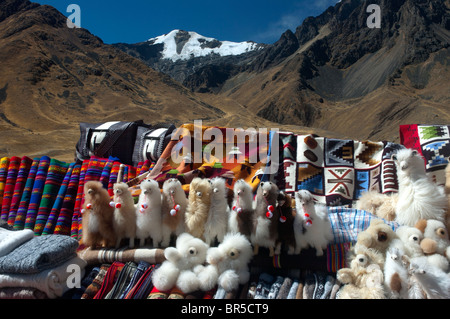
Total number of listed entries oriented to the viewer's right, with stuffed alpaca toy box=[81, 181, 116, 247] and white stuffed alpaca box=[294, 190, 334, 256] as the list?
0

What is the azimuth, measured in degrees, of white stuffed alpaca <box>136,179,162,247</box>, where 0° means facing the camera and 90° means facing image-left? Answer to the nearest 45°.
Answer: approximately 45°

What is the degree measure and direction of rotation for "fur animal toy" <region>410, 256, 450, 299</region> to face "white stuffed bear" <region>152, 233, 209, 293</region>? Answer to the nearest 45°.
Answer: approximately 45° to its right

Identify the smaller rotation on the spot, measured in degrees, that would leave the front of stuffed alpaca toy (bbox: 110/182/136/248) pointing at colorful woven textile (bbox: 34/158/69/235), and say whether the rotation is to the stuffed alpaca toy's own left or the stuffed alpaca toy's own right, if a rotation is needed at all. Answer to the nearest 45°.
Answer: approximately 90° to the stuffed alpaca toy's own right

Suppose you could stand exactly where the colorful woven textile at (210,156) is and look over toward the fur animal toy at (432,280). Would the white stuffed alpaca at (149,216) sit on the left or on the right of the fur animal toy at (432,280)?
right

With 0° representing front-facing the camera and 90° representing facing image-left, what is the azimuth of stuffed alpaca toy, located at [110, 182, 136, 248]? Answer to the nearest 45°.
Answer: approximately 45°

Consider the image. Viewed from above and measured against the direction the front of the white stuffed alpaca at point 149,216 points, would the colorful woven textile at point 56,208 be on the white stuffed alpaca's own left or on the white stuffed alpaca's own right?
on the white stuffed alpaca's own right

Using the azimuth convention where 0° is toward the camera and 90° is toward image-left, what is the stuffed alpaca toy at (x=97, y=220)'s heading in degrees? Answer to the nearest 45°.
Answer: approximately 45°

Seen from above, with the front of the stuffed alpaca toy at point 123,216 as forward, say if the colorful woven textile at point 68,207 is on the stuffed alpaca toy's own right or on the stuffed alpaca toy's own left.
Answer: on the stuffed alpaca toy's own right
